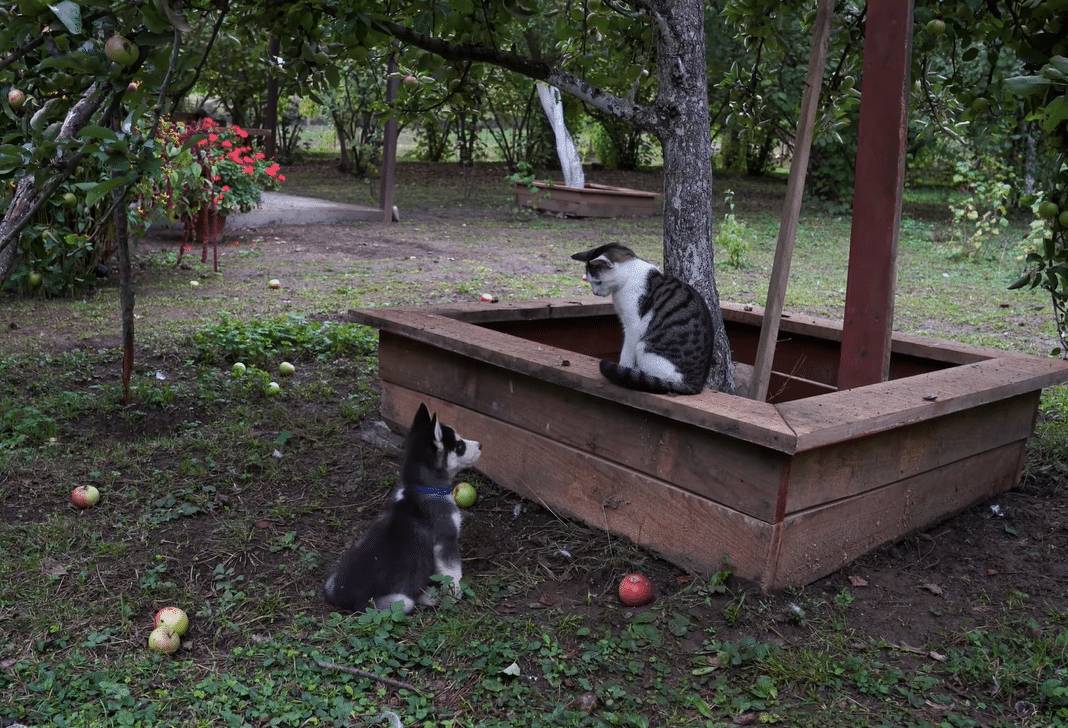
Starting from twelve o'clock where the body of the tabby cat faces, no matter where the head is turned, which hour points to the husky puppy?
The husky puppy is roughly at 11 o'clock from the tabby cat.

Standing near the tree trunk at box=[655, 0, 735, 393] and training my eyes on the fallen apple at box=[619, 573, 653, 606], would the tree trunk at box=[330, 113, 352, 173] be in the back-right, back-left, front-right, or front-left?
back-right

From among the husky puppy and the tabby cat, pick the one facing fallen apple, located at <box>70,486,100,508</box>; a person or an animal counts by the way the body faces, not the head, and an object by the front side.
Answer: the tabby cat

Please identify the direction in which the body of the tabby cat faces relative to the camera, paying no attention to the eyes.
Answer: to the viewer's left

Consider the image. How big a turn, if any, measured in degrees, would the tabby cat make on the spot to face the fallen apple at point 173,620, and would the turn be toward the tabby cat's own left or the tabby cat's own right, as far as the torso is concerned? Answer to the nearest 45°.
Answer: approximately 45° to the tabby cat's own left

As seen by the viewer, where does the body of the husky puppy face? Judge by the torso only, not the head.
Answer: to the viewer's right

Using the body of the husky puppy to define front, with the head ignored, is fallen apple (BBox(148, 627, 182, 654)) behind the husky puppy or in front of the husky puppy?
behind

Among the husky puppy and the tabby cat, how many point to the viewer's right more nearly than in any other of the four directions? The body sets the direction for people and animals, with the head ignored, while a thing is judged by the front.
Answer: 1

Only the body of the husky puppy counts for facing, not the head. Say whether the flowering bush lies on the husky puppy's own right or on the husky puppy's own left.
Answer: on the husky puppy's own left

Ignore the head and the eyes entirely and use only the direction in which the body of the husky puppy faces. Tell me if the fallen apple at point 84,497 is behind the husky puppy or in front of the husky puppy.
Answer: behind
